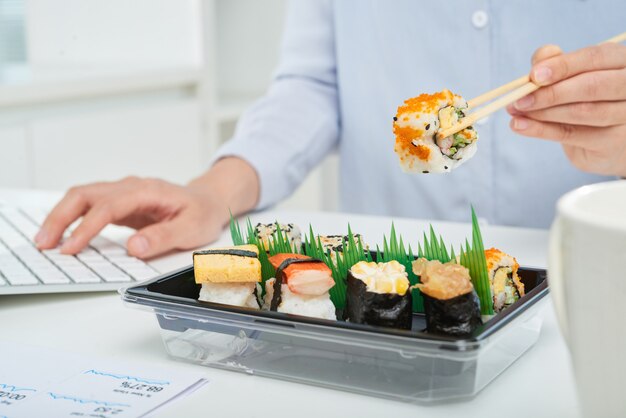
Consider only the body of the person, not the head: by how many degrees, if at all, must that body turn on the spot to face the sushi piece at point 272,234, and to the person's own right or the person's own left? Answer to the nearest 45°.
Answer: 0° — they already face it

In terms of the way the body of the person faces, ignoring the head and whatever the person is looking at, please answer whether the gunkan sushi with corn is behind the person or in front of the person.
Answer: in front

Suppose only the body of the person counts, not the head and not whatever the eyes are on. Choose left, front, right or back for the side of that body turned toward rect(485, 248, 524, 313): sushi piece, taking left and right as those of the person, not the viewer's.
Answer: front

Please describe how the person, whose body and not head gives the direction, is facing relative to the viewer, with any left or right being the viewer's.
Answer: facing the viewer

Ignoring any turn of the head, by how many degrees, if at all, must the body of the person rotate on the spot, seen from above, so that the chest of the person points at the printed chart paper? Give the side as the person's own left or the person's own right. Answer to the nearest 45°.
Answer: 0° — they already face it

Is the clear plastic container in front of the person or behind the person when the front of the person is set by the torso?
in front

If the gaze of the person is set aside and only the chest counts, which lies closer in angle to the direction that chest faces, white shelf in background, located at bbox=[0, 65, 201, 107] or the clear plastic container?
the clear plastic container

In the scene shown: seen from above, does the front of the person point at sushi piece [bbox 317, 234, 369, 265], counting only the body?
yes

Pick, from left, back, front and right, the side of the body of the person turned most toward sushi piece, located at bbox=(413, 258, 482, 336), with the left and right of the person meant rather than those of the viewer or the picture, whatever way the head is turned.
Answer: front
